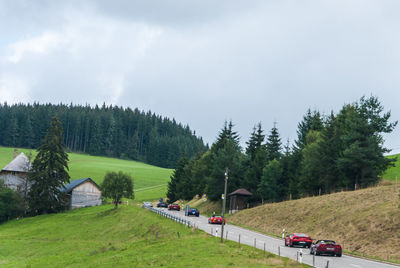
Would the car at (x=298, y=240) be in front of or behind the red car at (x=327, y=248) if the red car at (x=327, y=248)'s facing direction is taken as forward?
in front

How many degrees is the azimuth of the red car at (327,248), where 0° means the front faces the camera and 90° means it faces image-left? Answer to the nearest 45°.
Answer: approximately 135°

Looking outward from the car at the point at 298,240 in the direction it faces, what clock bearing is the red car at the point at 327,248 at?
The red car is roughly at 7 o'clock from the car.

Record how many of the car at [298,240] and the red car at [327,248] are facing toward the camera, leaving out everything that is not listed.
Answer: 0

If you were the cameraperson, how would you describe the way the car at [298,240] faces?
facing away from the viewer and to the left of the viewer
